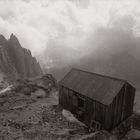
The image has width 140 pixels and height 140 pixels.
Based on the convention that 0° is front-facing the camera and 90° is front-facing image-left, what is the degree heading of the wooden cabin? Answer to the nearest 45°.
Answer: approximately 45°
